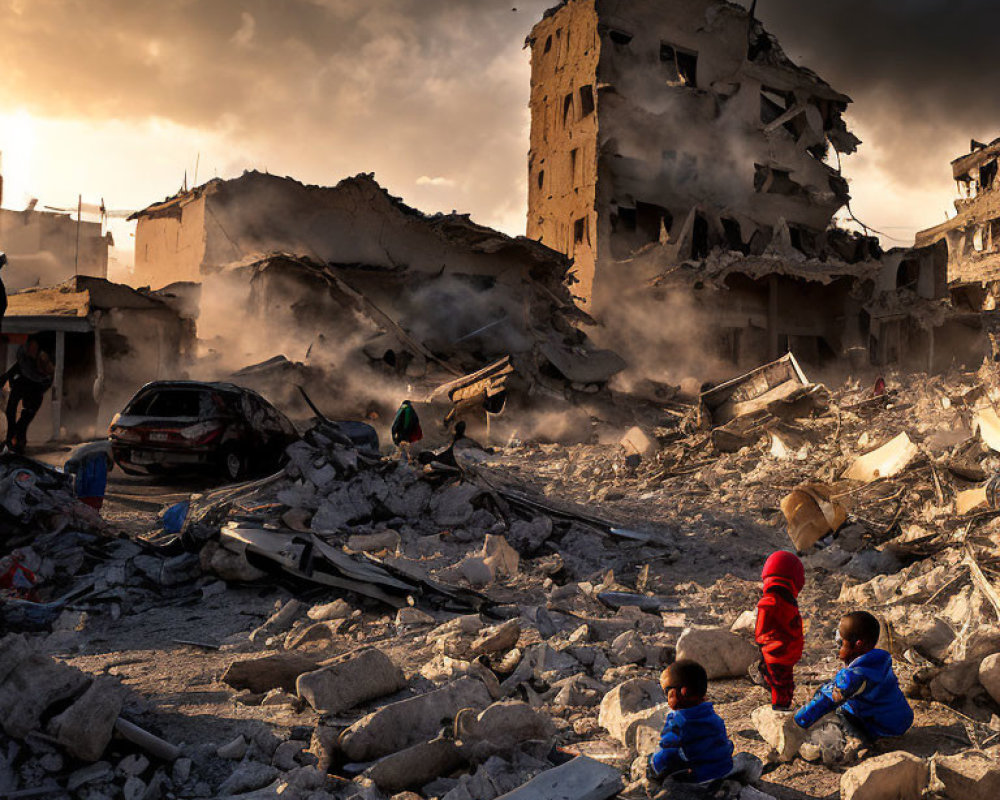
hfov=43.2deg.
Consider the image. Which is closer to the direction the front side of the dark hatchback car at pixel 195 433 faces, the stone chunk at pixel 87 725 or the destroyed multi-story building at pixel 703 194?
the destroyed multi-story building

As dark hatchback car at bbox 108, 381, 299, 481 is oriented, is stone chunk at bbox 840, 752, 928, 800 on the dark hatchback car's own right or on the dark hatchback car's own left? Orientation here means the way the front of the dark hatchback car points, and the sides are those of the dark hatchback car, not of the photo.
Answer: on the dark hatchback car's own right

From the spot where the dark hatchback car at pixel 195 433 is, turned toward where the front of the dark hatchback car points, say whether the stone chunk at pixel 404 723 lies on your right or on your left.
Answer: on your right

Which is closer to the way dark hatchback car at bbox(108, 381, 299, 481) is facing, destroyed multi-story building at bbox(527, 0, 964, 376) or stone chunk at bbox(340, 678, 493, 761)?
the destroyed multi-story building

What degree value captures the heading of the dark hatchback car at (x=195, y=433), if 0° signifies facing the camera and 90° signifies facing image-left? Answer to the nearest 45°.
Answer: approximately 225°

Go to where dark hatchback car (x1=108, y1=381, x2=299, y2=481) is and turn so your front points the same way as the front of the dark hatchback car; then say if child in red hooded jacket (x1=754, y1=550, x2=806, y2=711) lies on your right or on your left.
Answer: on your right

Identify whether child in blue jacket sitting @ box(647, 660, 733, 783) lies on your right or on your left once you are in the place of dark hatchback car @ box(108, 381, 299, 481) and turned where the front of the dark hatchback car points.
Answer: on your right

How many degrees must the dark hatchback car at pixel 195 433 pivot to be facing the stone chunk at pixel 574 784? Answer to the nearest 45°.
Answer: approximately 135° to its right

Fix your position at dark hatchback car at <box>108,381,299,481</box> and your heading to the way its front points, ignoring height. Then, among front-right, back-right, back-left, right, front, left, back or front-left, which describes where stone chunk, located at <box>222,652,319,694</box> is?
back-right

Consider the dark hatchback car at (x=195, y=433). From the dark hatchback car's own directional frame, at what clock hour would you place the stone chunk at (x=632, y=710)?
The stone chunk is roughly at 4 o'clock from the dark hatchback car.

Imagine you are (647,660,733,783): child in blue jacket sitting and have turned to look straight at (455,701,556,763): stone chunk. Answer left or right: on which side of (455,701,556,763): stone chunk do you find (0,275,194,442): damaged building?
right

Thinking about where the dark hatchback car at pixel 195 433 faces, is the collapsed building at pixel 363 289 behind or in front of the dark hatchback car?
in front

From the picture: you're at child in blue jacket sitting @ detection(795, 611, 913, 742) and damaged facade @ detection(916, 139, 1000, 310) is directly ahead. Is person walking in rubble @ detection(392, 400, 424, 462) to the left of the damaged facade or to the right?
left

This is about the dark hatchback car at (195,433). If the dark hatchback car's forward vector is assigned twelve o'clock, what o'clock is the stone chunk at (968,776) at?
The stone chunk is roughly at 4 o'clock from the dark hatchback car.

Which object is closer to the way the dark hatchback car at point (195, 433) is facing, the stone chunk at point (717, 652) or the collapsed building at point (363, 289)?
the collapsed building

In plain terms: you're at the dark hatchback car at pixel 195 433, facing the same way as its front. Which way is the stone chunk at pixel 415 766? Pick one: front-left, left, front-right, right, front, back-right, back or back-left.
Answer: back-right
